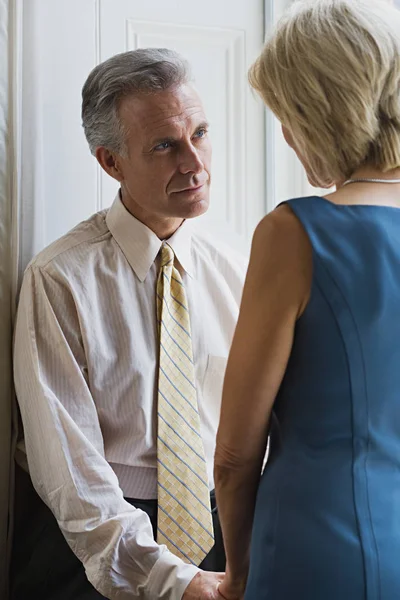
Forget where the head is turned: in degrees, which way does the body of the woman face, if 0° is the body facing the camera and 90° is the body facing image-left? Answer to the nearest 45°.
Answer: approximately 135°

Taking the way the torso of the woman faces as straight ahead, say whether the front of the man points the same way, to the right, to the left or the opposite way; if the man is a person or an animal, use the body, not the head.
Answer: the opposite way

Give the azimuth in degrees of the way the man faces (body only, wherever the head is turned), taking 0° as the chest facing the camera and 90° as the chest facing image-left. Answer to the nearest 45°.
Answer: approximately 315°

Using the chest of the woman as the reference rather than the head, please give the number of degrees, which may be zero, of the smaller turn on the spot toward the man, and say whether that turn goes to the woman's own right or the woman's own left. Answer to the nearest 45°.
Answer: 0° — they already face them

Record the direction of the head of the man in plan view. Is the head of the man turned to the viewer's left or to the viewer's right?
to the viewer's right

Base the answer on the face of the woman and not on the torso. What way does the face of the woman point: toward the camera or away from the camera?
away from the camera
